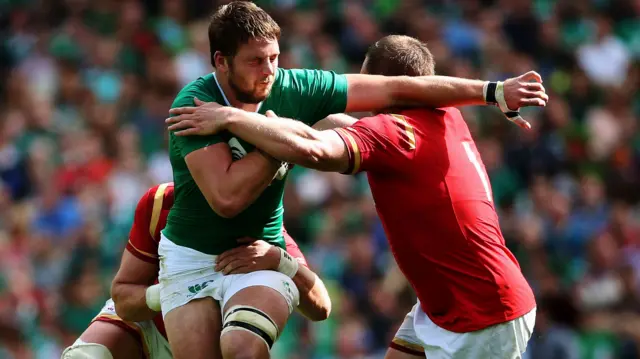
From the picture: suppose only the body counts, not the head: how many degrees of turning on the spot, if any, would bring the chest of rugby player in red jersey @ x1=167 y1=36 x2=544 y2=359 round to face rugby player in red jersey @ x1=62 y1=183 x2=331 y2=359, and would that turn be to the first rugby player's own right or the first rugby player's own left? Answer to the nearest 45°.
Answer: approximately 45° to the first rugby player's own left

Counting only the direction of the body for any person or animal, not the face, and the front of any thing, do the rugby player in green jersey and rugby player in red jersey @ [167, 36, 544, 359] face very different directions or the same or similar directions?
very different directions

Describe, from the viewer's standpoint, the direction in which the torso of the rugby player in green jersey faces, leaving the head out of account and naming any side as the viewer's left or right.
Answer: facing the viewer and to the right of the viewer

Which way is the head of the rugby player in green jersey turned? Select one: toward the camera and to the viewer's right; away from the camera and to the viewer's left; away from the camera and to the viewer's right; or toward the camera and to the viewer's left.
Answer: toward the camera and to the viewer's right

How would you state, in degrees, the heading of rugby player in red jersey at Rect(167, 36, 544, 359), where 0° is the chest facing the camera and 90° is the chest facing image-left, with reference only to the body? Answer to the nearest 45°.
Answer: approximately 135°
